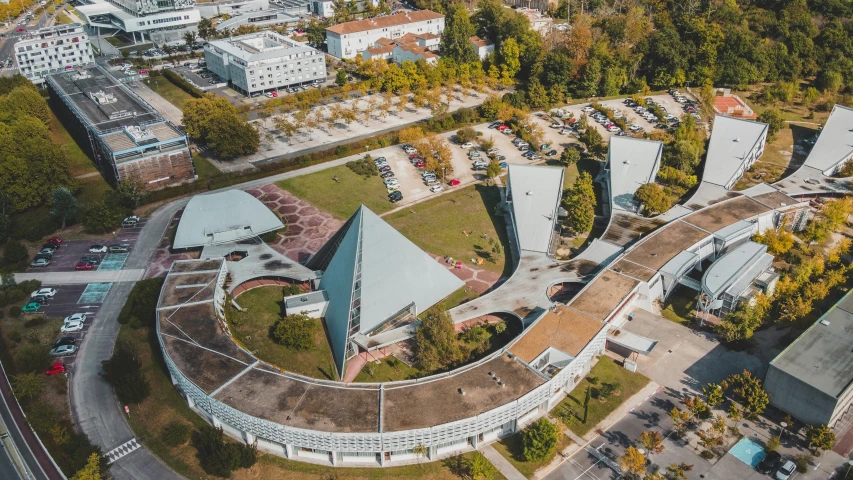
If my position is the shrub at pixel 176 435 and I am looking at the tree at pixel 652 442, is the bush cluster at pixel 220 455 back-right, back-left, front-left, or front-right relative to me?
front-right

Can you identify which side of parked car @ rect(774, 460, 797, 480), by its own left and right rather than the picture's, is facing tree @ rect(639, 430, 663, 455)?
right

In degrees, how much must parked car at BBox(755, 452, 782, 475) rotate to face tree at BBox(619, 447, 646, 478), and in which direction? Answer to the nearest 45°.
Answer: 0° — it already faces it

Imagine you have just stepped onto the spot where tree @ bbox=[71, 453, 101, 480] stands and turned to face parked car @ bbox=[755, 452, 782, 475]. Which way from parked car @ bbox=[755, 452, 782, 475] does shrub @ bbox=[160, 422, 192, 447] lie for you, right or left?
left

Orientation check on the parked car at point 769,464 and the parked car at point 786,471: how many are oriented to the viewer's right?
0

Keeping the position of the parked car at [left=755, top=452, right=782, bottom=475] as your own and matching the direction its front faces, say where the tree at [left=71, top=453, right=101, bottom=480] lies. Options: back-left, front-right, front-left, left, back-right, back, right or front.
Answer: front

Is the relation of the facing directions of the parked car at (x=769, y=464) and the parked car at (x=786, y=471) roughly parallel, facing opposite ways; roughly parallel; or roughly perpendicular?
roughly parallel
